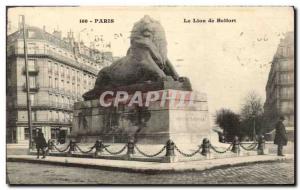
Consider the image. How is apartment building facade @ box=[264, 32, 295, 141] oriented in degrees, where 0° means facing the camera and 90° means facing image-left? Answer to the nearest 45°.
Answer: approximately 45°
